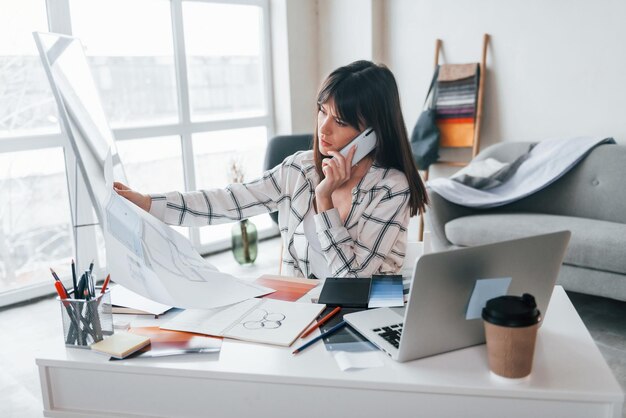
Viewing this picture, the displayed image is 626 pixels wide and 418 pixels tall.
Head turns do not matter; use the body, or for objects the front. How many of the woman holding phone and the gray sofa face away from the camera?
0

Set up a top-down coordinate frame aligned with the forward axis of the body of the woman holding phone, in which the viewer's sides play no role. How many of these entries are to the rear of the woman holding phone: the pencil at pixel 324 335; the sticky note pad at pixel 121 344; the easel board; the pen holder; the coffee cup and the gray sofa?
1

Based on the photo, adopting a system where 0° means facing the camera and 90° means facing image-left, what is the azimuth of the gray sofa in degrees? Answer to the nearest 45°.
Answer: approximately 45°

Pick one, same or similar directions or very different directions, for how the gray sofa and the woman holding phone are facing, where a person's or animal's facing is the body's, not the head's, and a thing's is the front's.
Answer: same or similar directions

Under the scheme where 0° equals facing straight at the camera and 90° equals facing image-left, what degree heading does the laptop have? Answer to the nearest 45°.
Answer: approximately 135°

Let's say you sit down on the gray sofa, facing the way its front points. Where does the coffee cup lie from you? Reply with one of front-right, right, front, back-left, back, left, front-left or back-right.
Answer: front-left

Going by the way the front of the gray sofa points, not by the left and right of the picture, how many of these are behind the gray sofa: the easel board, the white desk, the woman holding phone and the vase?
0

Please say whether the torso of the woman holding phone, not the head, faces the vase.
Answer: no

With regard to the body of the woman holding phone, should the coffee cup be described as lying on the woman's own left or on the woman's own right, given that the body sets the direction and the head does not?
on the woman's own left

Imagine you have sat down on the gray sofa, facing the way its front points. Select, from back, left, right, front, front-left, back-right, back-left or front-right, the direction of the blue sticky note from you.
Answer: front-left

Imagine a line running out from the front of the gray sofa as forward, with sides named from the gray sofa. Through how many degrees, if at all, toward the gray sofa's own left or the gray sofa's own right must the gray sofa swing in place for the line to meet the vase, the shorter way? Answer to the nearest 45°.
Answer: approximately 45° to the gray sofa's own right

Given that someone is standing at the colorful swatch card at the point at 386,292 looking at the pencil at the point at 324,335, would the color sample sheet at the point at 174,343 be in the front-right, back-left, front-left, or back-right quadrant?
front-right

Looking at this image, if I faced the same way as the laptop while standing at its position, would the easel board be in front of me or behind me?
in front

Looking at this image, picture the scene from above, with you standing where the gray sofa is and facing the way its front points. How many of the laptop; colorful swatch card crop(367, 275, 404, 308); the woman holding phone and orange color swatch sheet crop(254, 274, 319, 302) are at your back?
0

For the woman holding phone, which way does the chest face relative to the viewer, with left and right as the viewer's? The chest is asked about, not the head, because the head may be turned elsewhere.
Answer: facing the viewer and to the left of the viewer

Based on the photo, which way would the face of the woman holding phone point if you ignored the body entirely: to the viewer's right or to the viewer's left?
to the viewer's left
